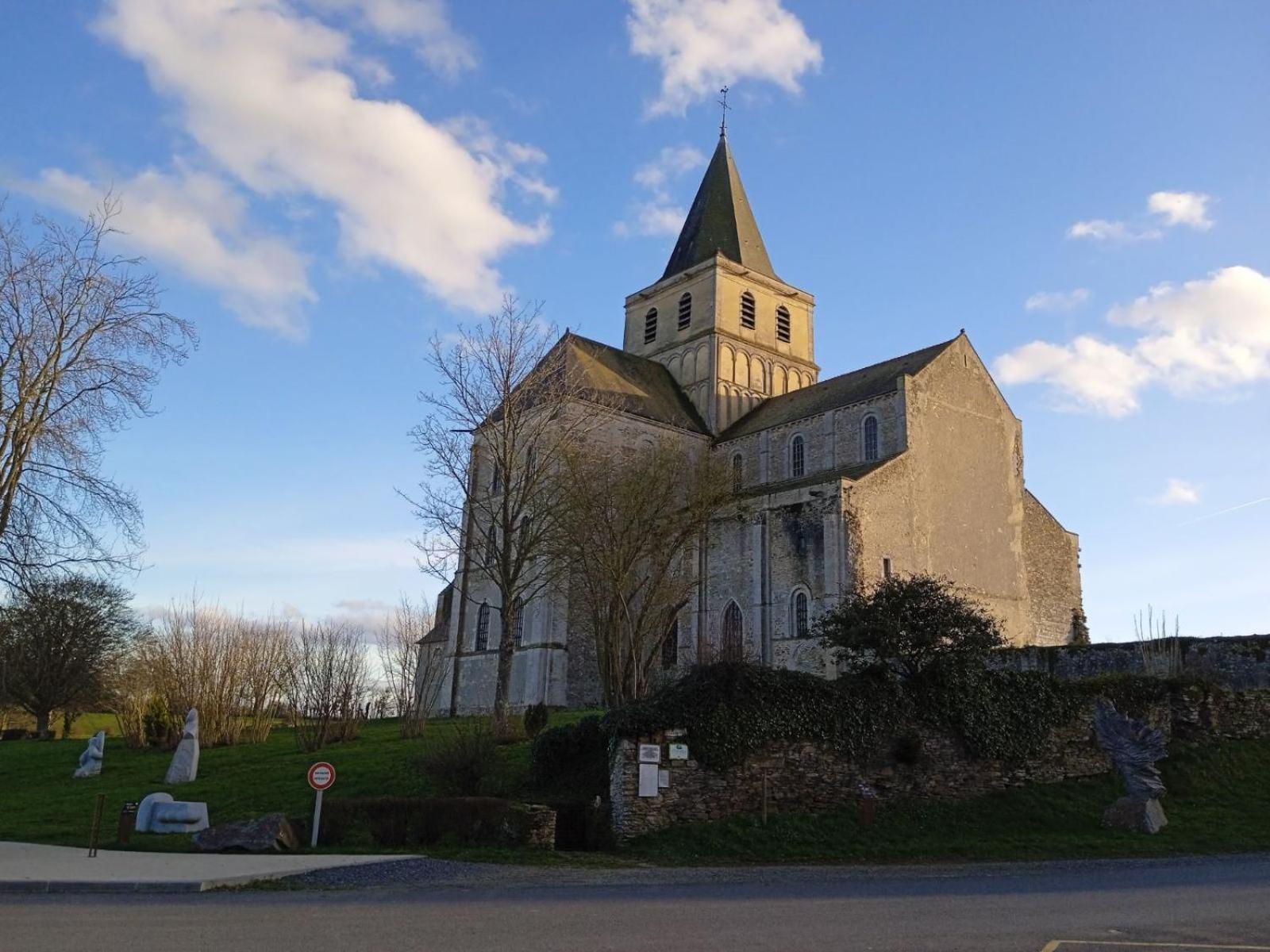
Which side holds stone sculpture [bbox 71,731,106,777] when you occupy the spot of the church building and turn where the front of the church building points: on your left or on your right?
on your right

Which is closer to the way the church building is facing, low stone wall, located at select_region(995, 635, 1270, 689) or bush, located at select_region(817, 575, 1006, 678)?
the low stone wall

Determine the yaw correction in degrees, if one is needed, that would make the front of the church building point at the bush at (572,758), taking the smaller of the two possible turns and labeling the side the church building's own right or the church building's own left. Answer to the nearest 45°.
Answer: approximately 45° to the church building's own right

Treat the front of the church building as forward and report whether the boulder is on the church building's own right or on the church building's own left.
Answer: on the church building's own right

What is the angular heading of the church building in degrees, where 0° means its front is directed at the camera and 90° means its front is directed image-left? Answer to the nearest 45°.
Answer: approximately 315°
